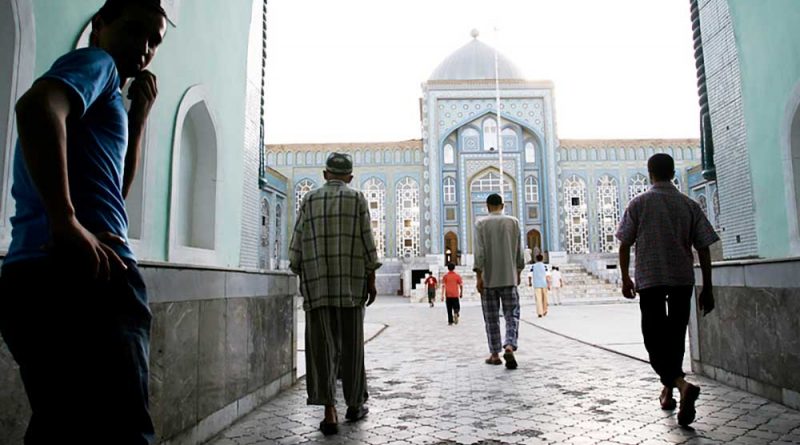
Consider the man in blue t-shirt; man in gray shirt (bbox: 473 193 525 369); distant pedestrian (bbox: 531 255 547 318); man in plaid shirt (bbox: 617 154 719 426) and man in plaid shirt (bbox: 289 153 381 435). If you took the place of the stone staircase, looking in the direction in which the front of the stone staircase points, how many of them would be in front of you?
5

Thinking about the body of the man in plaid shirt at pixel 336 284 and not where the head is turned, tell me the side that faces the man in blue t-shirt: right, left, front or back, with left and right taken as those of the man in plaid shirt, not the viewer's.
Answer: back

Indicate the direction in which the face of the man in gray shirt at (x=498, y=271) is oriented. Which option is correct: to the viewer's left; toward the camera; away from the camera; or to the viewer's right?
away from the camera

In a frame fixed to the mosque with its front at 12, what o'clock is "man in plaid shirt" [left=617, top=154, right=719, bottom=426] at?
The man in plaid shirt is roughly at 12 o'clock from the mosque.

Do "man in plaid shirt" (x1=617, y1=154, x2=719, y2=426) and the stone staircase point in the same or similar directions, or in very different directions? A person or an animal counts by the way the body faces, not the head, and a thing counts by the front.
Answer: very different directions

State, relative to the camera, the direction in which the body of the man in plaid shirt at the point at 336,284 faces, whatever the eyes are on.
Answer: away from the camera

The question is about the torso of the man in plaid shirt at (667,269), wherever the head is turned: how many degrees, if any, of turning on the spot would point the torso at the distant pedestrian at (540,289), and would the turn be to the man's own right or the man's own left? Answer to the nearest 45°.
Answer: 0° — they already face them

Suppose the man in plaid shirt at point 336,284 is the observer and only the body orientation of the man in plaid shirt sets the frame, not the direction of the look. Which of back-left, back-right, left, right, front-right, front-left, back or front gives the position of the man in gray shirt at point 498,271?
front-right

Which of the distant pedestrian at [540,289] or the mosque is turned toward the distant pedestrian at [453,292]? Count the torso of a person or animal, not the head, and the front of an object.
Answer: the mosque

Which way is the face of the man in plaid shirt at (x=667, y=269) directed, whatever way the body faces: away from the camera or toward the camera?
away from the camera

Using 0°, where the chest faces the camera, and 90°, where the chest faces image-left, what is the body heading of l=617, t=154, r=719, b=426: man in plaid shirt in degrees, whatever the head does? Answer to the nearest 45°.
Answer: approximately 180°

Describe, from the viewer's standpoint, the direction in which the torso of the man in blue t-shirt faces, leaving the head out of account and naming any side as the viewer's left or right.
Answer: facing to the right of the viewer

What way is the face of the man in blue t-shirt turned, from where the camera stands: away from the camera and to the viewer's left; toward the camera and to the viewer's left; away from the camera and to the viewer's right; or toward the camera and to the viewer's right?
toward the camera and to the viewer's right

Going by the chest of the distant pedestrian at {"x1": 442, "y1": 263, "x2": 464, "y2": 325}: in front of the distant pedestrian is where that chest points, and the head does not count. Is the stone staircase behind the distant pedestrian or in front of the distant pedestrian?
in front
